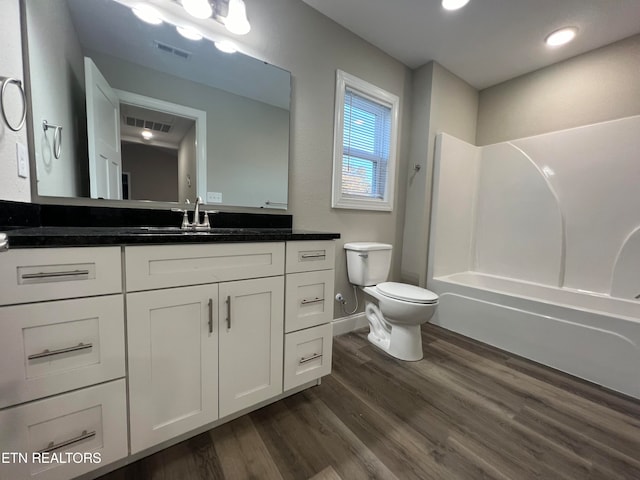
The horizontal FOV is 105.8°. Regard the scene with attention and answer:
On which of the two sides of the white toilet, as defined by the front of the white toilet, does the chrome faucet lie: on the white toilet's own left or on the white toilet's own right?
on the white toilet's own right

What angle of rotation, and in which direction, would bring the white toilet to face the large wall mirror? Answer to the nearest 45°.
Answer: approximately 90° to its right

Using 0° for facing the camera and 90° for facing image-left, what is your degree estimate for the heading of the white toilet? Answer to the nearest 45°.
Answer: approximately 315°

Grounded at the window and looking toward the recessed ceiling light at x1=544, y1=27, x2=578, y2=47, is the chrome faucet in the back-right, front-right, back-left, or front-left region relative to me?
back-right

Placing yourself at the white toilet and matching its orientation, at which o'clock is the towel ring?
The towel ring is roughly at 3 o'clock from the white toilet.
